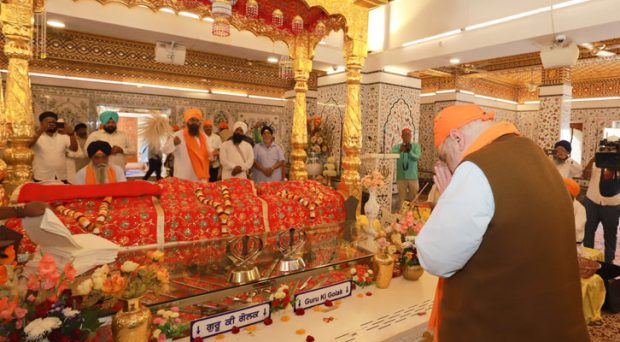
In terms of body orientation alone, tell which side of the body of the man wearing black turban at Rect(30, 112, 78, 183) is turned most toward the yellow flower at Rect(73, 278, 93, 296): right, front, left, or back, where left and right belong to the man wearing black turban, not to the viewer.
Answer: front

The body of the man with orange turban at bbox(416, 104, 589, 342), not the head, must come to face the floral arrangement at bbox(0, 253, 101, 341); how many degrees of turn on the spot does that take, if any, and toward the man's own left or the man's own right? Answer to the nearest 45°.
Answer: approximately 45° to the man's own left

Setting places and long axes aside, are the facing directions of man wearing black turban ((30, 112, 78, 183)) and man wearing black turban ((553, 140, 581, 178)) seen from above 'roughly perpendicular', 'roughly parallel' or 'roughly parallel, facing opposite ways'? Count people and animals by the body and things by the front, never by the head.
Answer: roughly perpendicular

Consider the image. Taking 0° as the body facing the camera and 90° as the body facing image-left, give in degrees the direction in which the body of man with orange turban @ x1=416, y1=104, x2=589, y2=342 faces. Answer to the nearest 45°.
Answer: approximately 135°

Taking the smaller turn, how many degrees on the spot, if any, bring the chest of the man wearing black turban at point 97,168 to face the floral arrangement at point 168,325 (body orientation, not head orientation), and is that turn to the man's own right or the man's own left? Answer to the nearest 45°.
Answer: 0° — they already face it

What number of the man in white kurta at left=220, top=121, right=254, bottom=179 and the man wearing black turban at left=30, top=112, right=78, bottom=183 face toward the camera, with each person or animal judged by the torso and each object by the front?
2

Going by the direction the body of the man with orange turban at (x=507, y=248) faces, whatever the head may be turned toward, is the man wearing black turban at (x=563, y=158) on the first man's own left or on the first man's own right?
on the first man's own right

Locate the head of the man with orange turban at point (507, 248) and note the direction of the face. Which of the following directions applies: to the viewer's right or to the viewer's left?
to the viewer's left

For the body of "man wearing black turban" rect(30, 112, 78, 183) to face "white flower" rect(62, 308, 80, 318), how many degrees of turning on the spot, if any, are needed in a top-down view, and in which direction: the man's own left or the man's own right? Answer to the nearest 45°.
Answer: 0° — they already face it

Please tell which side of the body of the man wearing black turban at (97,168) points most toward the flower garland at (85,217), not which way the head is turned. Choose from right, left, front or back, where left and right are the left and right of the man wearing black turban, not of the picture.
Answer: front
